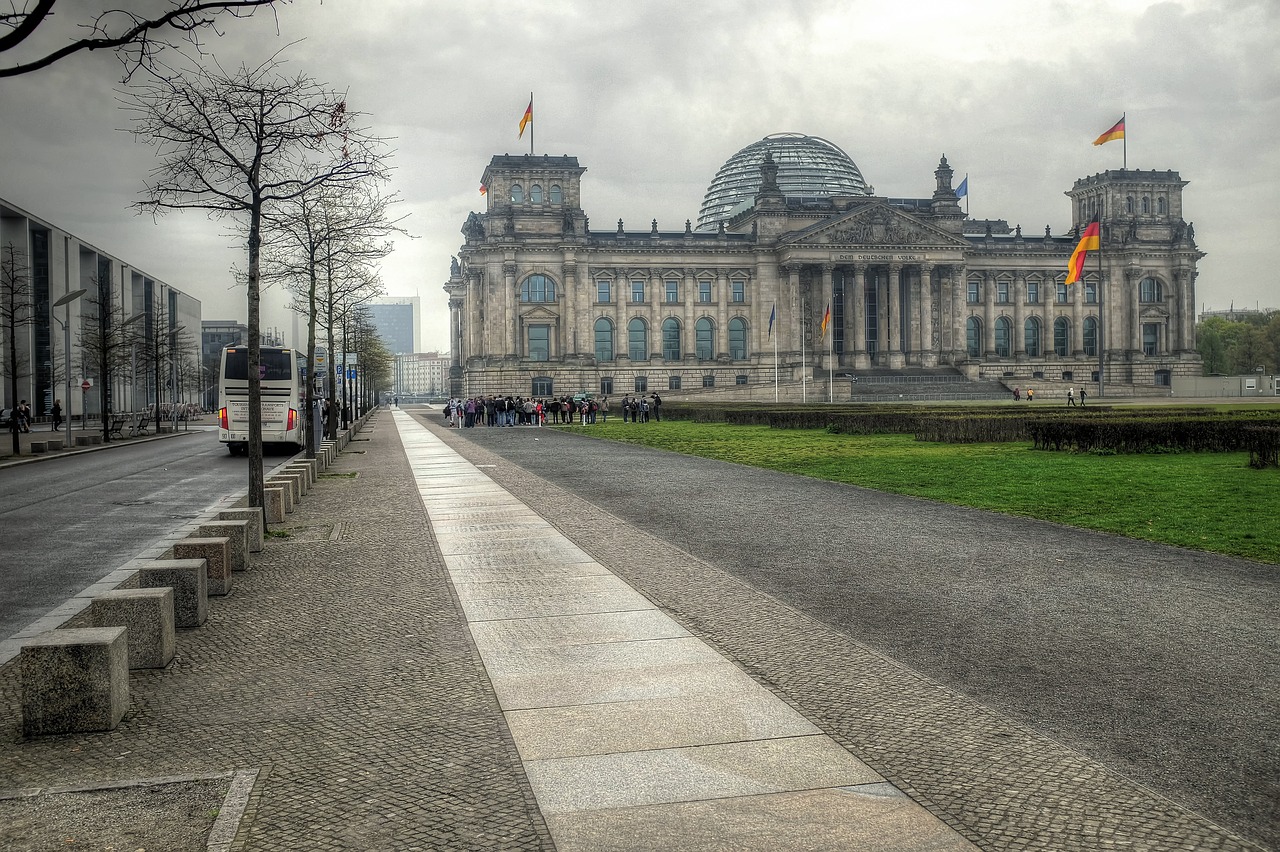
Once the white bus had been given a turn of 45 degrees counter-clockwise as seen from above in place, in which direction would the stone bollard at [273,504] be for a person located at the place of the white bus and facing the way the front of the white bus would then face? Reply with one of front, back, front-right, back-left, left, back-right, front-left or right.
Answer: back-left

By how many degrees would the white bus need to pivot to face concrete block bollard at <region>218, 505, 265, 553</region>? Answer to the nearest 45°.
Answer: approximately 180°

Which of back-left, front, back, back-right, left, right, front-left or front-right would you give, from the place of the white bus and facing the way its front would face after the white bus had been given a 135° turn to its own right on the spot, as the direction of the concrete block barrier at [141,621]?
front-right

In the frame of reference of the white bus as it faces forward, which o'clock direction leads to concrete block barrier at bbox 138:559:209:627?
The concrete block barrier is roughly at 6 o'clock from the white bus.

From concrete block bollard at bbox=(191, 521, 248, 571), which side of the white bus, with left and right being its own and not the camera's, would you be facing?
back

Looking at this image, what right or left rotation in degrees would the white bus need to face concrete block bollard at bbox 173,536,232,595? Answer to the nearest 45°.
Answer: approximately 180°

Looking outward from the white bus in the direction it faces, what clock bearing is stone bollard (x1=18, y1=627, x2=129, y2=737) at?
The stone bollard is roughly at 6 o'clock from the white bus.

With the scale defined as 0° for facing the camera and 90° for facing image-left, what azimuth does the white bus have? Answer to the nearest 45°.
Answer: approximately 180°
